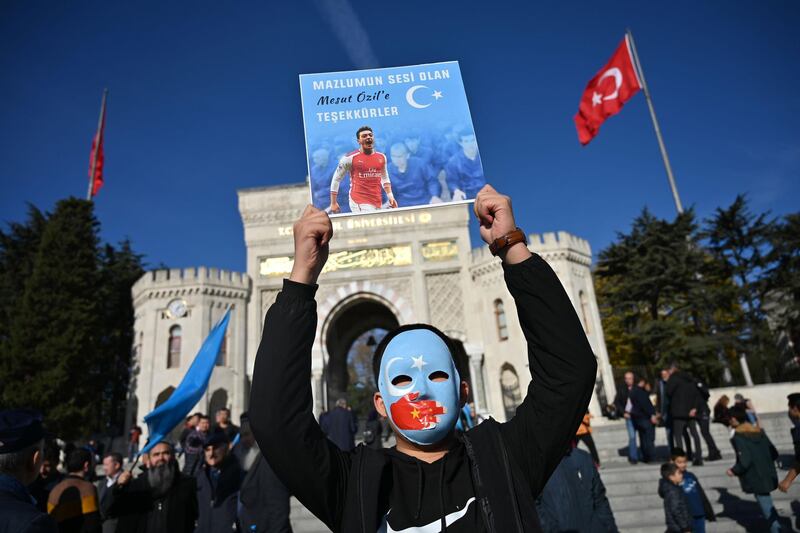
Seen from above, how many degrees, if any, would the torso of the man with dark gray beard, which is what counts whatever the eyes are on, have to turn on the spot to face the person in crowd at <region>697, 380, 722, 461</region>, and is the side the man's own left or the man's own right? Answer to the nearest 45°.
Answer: approximately 90° to the man's own left

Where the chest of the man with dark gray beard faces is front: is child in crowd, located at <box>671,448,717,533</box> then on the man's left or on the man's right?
on the man's left

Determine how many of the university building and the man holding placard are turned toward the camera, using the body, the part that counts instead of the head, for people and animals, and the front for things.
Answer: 2

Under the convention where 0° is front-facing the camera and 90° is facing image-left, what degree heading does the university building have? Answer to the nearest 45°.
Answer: approximately 0°

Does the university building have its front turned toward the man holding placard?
yes

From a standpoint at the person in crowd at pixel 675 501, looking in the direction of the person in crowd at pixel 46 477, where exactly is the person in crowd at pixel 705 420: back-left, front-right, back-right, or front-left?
back-right

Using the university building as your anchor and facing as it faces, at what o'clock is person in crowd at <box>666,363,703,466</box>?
The person in crowd is roughly at 11 o'clock from the university building.

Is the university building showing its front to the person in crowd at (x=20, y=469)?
yes

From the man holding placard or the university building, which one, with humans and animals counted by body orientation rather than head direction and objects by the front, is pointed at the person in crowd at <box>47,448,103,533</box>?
the university building
